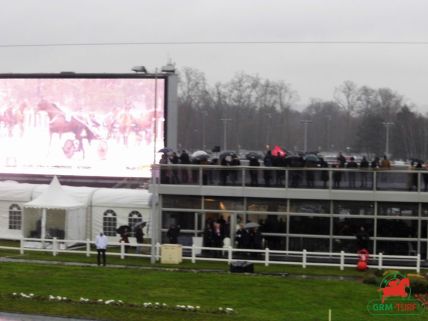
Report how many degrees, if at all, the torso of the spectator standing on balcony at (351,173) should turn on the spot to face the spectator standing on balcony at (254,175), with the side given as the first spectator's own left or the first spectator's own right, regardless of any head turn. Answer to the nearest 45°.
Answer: approximately 90° to the first spectator's own right

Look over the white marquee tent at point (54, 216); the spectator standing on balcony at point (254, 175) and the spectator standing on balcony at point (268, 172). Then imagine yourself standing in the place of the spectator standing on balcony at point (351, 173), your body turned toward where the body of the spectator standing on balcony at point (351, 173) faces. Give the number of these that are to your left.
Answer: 0

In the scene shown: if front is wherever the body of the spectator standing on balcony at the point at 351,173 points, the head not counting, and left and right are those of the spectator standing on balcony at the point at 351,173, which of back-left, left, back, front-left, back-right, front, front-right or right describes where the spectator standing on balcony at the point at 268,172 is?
right

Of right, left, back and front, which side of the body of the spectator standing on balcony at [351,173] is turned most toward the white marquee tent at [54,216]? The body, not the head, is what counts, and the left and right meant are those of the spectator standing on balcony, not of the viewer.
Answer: right

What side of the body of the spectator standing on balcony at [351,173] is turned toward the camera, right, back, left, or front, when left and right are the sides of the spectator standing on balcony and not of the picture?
front
